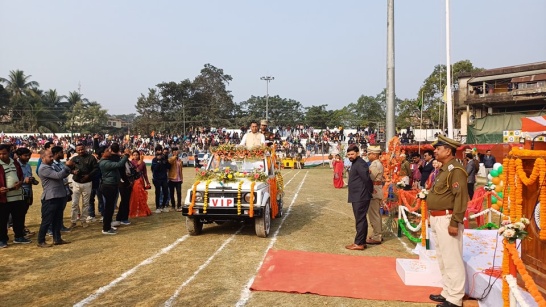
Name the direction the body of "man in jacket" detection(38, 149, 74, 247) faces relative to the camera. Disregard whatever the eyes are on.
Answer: to the viewer's right

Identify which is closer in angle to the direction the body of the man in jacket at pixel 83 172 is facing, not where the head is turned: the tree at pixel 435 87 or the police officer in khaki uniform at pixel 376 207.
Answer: the police officer in khaki uniform

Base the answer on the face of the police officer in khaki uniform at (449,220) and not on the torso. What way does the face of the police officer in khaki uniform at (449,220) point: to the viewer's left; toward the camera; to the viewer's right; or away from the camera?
to the viewer's left

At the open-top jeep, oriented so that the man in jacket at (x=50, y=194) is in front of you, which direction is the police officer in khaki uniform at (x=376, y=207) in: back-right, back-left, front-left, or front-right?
back-left

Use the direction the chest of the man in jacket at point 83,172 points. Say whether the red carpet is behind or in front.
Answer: in front

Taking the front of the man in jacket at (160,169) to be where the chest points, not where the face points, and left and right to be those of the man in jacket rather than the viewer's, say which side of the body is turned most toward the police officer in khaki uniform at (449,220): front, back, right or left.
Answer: front

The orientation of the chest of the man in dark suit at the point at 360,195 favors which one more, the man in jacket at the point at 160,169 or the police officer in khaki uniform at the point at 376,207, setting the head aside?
the man in jacket

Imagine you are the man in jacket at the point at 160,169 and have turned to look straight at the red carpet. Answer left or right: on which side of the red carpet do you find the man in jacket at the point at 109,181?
right

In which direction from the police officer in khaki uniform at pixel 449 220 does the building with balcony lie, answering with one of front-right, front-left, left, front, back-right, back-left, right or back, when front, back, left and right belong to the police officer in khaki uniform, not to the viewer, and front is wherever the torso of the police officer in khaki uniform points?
right

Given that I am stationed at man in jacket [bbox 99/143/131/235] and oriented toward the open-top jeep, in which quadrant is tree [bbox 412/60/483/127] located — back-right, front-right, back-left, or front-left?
front-left

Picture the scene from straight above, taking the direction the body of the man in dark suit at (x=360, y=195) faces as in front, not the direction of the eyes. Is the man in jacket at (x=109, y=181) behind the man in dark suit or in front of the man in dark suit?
in front

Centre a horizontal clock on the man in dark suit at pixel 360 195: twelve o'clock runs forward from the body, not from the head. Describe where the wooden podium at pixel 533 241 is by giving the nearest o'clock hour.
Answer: The wooden podium is roughly at 8 o'clock from the man in dark suit.

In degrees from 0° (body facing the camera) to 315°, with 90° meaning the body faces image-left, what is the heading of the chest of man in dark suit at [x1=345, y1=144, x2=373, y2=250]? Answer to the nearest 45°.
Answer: approximately 90°

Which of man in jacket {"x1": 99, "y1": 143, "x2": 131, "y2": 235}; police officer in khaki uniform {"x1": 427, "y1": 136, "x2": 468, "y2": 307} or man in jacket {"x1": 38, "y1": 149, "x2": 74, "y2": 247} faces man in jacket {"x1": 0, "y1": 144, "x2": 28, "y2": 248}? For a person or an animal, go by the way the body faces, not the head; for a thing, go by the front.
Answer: the police officer in khaki uniform
